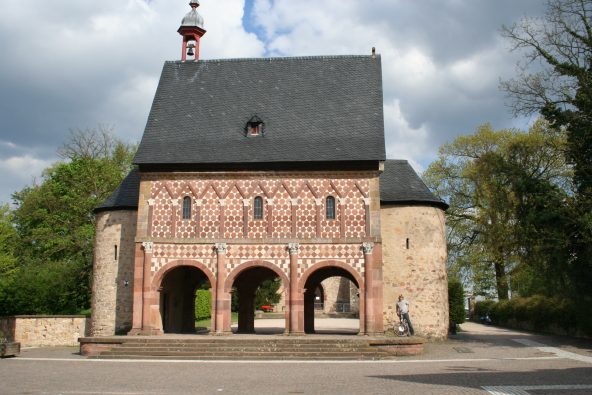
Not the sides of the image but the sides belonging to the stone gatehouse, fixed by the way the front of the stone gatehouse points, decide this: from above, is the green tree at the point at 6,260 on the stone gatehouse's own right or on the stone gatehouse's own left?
on the stone gatehouse's own right

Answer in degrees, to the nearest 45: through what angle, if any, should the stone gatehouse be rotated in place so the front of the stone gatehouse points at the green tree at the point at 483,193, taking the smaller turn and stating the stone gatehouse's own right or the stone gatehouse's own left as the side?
approximately 135° to the stone gatehouse's own left

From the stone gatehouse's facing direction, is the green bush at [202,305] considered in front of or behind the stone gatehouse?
behind

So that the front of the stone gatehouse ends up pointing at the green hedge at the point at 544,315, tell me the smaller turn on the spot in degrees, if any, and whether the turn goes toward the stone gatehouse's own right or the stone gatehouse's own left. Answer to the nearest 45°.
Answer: approximately 135° to the stone gatehouse's own left

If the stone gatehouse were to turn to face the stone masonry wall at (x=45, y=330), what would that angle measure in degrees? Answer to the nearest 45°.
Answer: approximately 90° to its right

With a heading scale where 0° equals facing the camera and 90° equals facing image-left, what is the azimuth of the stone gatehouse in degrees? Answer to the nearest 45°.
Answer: approximately 0°

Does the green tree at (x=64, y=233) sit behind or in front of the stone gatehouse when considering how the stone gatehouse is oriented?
behind

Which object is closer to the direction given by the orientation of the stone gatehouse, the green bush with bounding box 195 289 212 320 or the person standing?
the person standing

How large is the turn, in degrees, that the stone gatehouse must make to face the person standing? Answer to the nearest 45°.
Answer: approximately 90° to its left
